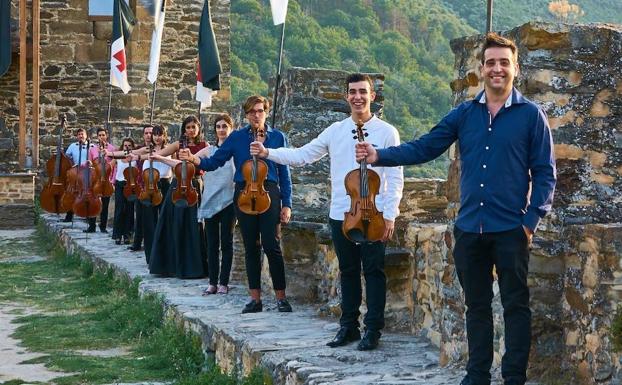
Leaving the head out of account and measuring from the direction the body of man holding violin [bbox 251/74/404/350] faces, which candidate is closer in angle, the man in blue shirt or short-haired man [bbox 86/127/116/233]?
the man in blue shirt

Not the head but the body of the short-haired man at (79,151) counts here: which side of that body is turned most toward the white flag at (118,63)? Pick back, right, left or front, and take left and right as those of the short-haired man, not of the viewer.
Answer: back

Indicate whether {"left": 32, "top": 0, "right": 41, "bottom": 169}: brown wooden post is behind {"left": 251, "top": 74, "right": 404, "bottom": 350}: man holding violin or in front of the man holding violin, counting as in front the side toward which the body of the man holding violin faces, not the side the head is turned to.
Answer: behind

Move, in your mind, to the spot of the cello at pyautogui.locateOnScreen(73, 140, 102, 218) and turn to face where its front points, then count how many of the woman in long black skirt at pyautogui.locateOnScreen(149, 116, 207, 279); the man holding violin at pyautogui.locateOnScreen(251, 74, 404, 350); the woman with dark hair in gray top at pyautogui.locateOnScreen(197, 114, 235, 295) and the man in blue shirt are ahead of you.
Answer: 4

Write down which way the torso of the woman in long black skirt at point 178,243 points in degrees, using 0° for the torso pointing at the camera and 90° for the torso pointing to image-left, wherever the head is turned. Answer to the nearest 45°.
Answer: approximately 0°

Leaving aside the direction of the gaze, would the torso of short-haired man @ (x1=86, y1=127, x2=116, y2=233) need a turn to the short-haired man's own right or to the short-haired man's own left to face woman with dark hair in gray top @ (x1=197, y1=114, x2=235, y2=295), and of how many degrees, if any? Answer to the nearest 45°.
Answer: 0° — they already face them

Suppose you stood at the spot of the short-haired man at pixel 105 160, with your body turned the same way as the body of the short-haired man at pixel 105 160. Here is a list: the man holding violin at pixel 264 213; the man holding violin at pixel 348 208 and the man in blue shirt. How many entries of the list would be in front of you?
3

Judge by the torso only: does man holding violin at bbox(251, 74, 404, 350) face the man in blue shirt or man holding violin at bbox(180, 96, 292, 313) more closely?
the man in blue shirt

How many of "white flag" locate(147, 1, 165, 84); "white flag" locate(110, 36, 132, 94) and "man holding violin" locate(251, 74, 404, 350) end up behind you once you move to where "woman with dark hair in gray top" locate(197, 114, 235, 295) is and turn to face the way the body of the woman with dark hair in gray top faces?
2
